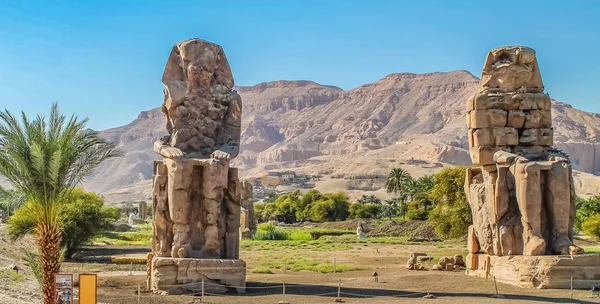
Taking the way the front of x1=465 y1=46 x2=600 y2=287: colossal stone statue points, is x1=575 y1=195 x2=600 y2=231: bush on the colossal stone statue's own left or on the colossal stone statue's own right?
on the colossal stone statue's own left

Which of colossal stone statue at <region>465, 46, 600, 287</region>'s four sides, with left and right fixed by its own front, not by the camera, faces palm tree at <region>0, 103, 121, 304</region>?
right

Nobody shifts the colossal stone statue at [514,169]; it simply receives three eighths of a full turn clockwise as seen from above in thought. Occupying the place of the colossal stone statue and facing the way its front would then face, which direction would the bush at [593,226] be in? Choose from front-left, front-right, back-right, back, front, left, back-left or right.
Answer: right

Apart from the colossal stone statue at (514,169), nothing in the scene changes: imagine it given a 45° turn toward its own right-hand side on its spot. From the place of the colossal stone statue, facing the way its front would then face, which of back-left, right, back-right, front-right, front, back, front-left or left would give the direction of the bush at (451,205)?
back

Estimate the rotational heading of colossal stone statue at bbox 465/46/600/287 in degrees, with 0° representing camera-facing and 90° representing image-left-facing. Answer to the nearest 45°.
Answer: approximately 315°
